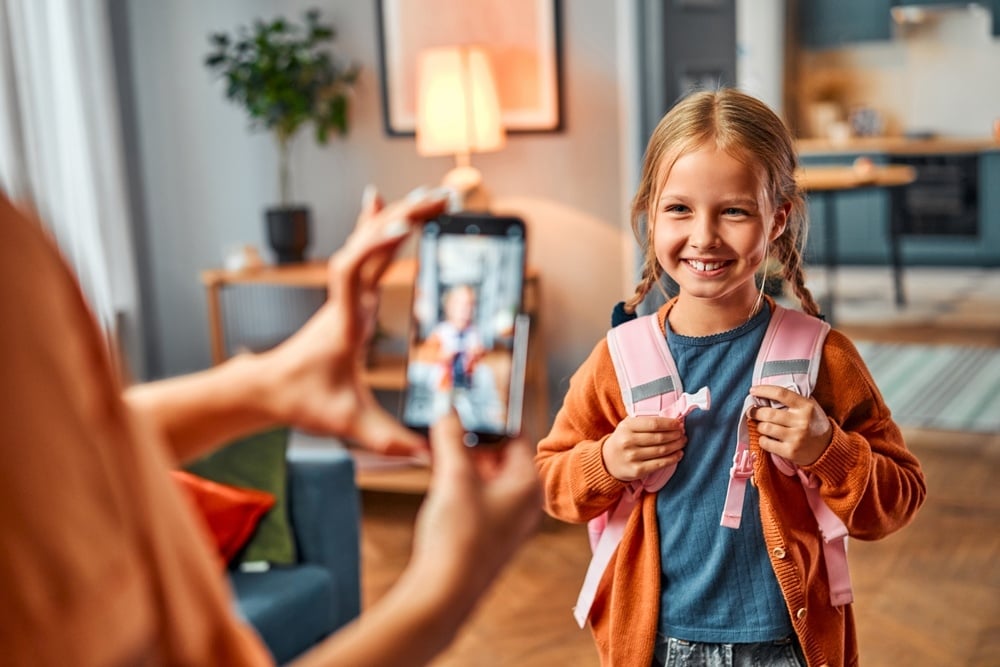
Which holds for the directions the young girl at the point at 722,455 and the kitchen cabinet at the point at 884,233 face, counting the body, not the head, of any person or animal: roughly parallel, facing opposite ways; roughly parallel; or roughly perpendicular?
roughly parallel

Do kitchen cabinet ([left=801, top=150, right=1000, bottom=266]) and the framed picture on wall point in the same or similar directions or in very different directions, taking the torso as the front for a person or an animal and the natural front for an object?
same or similar directions

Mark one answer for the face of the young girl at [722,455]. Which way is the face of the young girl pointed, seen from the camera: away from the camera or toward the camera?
toward the camera

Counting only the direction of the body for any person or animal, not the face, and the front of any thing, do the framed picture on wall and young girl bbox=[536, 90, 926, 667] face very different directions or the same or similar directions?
same or similar directions

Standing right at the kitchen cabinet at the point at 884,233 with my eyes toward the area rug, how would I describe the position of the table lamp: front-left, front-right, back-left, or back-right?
front-right

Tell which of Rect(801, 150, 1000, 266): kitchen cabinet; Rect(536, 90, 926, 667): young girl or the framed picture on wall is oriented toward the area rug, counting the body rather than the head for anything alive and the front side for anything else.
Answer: the kitchen cabinet

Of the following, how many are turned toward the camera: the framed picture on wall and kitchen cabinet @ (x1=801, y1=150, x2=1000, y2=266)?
2

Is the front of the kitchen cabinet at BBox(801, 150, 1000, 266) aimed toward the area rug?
yes

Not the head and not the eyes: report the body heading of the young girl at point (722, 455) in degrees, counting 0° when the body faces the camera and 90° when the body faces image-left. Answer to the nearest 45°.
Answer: approximately 0°

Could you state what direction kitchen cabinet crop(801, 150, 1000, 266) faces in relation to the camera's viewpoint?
facing the viewer

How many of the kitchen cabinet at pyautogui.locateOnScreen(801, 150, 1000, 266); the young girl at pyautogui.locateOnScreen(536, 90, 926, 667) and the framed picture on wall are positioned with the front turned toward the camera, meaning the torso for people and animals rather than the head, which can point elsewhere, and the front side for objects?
3

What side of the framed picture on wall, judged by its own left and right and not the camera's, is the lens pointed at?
front

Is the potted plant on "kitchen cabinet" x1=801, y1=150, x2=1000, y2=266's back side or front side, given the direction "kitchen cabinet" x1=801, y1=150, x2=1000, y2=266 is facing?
on the front side

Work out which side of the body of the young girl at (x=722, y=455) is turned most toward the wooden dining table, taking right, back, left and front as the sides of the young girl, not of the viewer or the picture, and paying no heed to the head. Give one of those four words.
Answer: back

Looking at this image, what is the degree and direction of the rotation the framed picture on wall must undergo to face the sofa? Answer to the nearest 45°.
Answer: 0° — it already faces it
